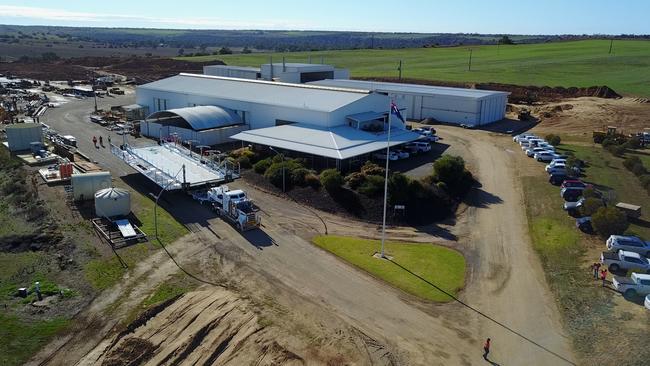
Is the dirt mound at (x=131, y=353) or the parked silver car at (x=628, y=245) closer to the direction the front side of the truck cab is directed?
the parked silver car

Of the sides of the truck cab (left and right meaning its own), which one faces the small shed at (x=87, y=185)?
back

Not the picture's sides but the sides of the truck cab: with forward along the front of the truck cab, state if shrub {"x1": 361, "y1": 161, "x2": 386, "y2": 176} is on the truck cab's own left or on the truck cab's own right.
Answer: on the truck cab's own left

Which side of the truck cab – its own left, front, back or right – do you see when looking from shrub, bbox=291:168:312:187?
left

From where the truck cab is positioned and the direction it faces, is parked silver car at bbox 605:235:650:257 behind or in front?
in front

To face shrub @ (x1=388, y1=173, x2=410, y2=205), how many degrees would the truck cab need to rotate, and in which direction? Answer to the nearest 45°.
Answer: approximately 45° to its left

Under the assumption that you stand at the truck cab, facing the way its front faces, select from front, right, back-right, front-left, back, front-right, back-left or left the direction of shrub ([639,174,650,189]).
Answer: front-left

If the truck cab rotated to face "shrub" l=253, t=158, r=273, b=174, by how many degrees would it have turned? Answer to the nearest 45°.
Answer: approximately 135° to its left

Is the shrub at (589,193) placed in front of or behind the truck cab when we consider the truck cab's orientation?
in front

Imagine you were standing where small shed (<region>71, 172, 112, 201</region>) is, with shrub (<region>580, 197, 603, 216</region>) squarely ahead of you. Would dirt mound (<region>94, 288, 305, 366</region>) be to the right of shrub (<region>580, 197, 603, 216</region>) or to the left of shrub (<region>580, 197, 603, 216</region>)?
right

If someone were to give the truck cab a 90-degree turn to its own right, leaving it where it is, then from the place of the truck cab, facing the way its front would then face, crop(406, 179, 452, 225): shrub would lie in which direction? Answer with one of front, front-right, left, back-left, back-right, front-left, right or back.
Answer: back-left

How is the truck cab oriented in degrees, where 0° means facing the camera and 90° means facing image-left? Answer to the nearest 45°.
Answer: approximately 315°

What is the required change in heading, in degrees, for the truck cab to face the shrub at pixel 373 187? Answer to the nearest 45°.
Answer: approximately 45° to its left

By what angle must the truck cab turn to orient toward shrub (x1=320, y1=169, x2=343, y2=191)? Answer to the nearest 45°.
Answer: approximately 90° to its left

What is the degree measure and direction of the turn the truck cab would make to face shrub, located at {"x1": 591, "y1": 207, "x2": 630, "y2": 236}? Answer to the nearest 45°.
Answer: approximately 45° to its left
